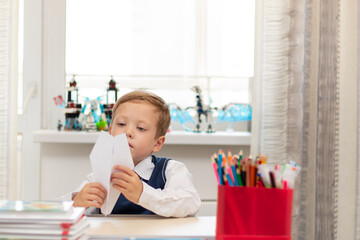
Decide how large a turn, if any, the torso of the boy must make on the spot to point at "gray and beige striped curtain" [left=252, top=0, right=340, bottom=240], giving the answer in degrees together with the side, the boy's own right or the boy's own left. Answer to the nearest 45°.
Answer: approximately 180°

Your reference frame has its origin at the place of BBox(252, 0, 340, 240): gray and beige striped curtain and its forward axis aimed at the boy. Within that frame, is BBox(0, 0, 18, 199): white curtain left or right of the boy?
right

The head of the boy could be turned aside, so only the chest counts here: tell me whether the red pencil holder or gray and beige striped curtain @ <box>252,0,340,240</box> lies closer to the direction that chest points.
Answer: the red pencil holder

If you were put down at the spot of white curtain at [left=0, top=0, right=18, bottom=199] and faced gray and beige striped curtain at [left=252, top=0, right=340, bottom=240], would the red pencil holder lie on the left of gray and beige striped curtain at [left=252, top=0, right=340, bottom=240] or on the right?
right

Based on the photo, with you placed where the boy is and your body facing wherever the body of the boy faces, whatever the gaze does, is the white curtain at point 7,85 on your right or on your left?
on your right

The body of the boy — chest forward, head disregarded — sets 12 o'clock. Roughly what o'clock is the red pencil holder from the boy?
The red pencil holder is roughly at 10 o'clock from the boy.

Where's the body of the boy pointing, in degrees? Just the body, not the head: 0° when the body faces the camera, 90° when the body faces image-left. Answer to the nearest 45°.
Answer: approximately 45°

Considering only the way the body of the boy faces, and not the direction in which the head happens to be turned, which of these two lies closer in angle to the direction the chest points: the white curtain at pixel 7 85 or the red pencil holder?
the red pencil holder
